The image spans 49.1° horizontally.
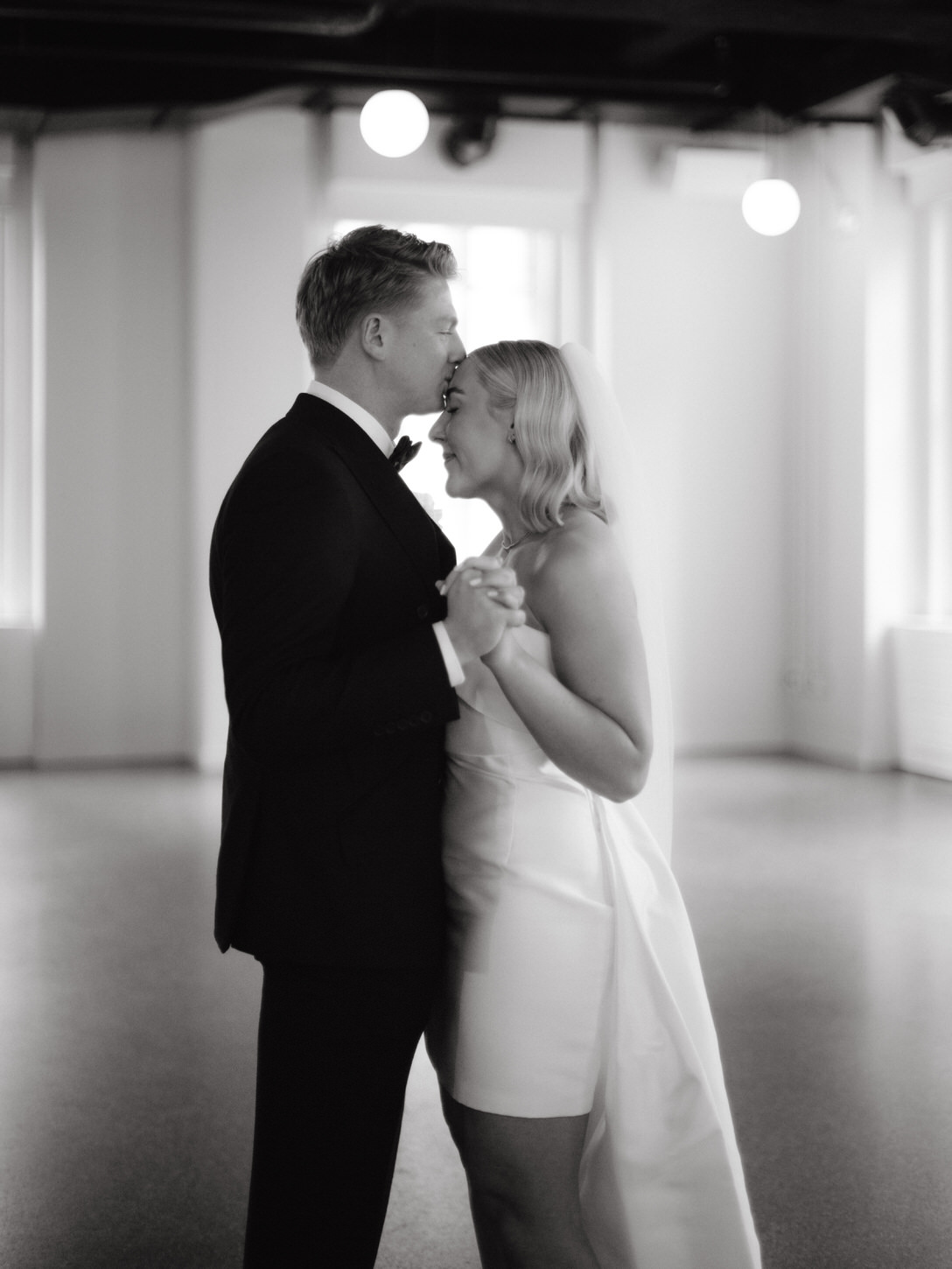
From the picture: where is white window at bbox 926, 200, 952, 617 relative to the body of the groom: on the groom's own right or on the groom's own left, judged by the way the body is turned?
on the groom's own left

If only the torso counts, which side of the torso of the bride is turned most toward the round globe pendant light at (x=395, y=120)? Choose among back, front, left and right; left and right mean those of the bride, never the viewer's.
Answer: right

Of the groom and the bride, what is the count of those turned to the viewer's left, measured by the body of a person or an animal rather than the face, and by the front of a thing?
1

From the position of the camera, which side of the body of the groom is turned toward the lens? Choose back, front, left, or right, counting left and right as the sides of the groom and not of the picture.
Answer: right

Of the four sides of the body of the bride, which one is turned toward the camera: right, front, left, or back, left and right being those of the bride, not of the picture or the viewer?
left

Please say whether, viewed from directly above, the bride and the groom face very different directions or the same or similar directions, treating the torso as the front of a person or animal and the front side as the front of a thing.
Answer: very different directions

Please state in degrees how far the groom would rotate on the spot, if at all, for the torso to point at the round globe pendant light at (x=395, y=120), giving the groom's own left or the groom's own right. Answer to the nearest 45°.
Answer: approximately 90° to the groom's own left

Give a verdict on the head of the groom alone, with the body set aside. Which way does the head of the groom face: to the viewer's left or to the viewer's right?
to the viewer's right

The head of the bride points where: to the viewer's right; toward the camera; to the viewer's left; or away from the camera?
to the viewer's left

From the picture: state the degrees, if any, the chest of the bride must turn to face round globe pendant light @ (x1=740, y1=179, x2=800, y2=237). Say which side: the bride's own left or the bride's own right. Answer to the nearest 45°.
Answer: approximately 90° to the bride's own right

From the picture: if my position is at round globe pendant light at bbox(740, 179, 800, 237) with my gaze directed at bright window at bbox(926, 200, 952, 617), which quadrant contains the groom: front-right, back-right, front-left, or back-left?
back-right
